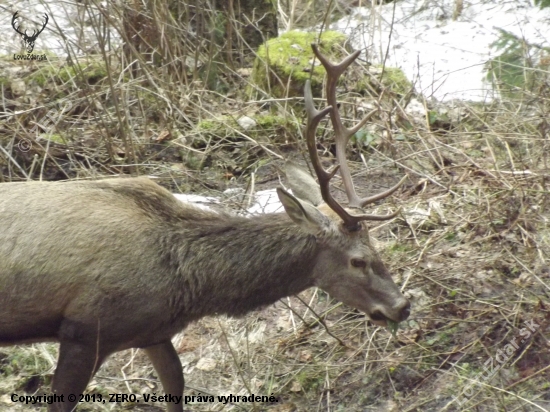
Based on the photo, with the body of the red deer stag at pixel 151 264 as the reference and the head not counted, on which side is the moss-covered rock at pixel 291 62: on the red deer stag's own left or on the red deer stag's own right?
on the red deer stag's own left

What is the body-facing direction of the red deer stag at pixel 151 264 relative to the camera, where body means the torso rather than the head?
to the viewer's right
